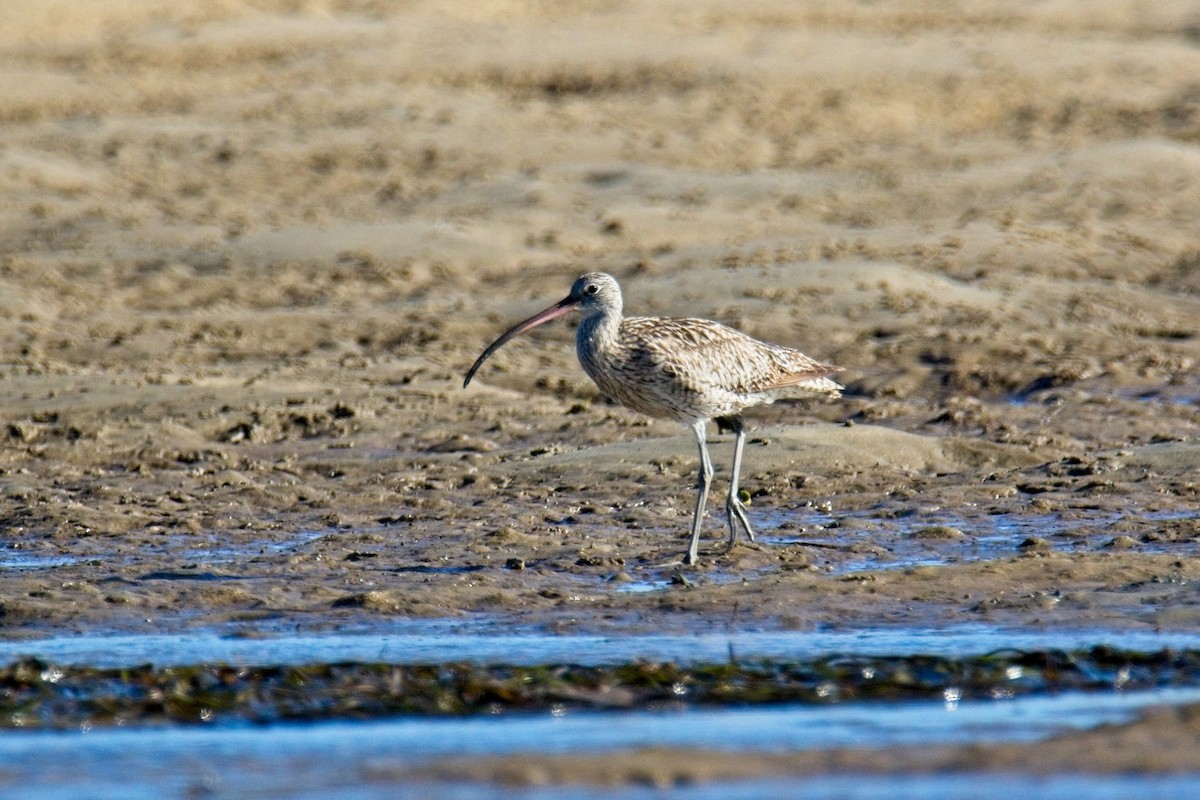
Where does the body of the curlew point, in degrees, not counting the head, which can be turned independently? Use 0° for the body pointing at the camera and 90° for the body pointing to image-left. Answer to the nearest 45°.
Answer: approximately 90°
